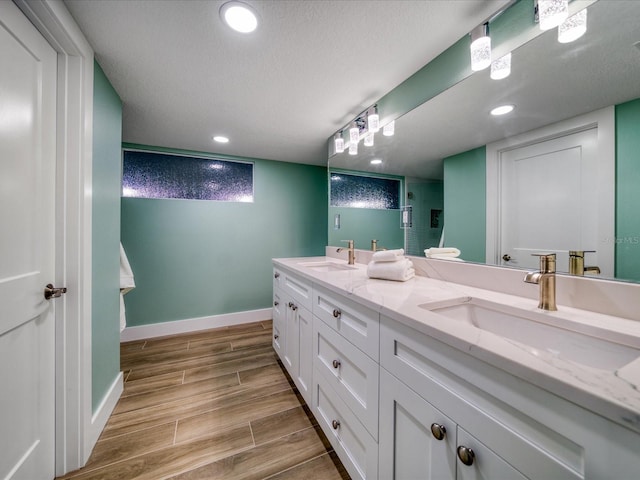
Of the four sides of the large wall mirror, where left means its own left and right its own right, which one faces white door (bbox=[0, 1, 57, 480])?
front

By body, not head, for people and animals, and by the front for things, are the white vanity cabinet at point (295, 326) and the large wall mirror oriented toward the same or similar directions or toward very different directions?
same or similar directions

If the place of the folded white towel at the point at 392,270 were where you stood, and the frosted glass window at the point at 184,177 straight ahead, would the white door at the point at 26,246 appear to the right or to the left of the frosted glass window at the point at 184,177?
left

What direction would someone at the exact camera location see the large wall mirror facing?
facing the viewer and to the left of the viewer

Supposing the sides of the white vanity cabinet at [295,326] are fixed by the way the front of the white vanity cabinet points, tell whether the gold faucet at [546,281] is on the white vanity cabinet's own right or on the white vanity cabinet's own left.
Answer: on the white vanity cabinet's own left

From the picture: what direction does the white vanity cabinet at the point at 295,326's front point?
to the viewer's left

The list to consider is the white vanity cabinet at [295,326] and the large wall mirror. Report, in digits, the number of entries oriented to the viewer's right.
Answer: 0
